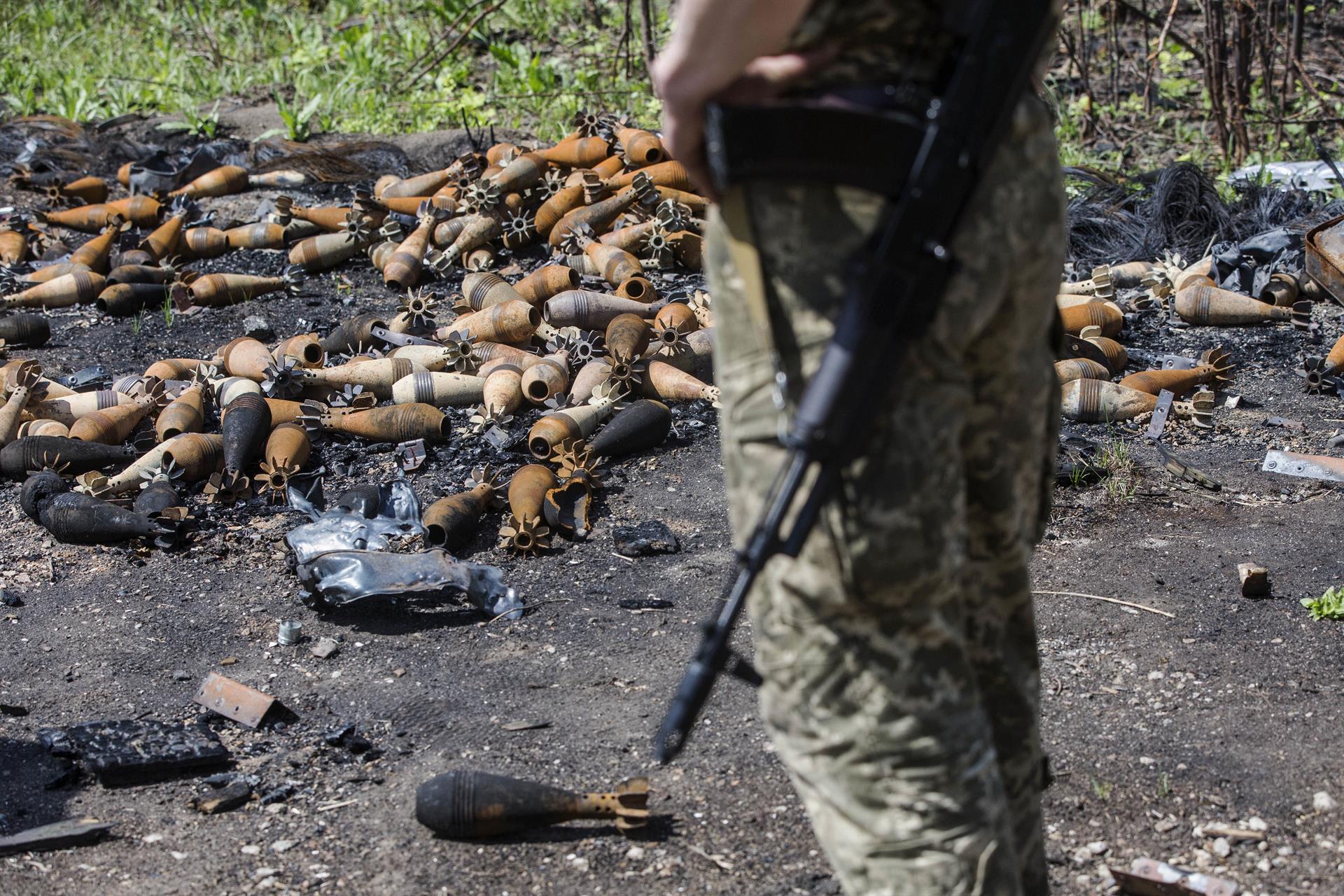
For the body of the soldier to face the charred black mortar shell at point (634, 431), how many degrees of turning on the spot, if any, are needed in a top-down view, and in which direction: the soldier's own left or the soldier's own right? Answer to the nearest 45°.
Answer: approximately 90° to the soldier's own right

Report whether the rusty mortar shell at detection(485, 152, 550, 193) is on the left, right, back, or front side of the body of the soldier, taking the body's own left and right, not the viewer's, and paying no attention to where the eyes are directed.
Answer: right

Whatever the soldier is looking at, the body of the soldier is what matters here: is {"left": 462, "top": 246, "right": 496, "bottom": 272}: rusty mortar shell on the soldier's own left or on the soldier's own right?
on the soldier's own right

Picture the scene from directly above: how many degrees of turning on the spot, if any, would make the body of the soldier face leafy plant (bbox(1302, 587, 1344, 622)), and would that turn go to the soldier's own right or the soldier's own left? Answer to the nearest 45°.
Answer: approximately 135° to the soldier's own right

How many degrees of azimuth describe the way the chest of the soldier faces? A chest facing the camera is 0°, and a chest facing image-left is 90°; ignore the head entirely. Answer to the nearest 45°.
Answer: approximately 90°

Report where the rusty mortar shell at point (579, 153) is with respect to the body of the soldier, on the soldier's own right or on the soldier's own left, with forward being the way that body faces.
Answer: on the soldier's own right

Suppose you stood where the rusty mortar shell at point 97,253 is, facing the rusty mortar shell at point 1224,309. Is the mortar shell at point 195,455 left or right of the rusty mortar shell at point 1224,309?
right

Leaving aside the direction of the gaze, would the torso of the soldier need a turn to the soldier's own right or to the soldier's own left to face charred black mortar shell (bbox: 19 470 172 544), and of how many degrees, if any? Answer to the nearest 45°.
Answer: approximately 45° to the soldier's own right

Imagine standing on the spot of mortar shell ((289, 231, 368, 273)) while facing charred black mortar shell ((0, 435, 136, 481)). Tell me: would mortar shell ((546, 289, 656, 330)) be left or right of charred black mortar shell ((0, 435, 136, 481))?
left

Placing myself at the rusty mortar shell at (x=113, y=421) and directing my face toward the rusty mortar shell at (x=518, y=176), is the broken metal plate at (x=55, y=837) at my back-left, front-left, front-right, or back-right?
back-right

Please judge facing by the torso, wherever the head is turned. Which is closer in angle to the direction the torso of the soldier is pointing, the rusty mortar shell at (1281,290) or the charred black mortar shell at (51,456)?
the charred black mortar shell

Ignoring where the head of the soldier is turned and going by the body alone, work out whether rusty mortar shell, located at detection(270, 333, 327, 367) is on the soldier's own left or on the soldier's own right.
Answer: on the soldier's own right

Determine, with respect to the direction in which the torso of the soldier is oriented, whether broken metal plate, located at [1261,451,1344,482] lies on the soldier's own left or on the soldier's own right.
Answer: on the soldier's own right

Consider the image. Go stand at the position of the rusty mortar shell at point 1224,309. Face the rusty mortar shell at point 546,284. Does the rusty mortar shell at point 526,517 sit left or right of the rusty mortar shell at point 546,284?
left
